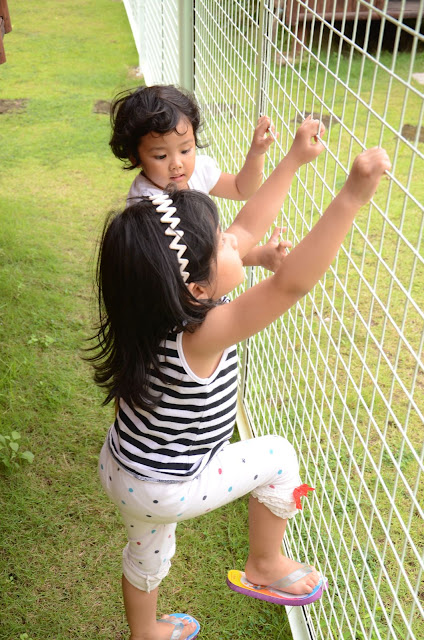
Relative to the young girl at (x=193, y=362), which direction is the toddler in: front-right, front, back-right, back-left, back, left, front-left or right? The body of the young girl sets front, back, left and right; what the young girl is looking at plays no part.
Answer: left

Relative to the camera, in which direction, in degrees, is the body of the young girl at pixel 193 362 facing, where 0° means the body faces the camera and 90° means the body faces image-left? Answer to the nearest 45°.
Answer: approximately 270°

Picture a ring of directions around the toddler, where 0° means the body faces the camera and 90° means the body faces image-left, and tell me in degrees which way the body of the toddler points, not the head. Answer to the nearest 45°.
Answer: approximately 315°

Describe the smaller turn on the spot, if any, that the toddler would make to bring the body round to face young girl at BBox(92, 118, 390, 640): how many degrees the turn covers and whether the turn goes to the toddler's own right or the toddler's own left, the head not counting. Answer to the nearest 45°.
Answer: approximately 45° to the toddler's own right

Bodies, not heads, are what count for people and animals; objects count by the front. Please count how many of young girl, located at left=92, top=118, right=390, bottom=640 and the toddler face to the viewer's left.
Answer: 0
